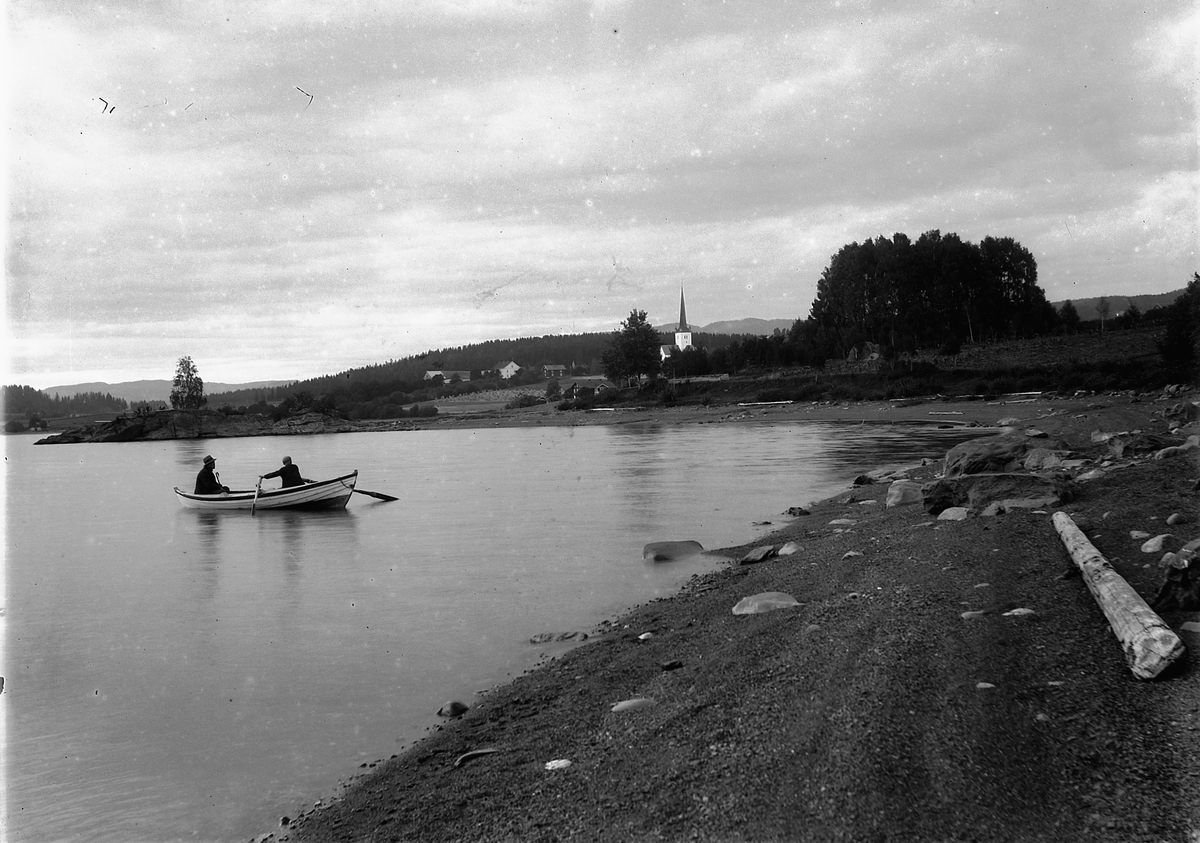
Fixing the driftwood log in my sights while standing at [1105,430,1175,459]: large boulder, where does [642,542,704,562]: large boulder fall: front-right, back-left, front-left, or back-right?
front-right

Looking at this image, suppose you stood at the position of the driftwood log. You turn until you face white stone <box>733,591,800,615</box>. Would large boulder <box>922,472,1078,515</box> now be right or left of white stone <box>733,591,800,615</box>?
right

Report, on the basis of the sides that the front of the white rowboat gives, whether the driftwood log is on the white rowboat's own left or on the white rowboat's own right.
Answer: on the white rowboat's own right

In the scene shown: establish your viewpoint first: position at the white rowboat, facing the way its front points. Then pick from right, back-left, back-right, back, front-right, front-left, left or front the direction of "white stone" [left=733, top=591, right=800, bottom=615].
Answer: right

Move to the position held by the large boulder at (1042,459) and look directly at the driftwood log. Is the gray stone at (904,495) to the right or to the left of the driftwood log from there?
right

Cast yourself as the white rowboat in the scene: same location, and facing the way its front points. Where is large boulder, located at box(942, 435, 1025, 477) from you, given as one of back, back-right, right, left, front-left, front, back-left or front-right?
front-right

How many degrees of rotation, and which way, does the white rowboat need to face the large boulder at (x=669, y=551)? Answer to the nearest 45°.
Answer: approximately 90° to its right

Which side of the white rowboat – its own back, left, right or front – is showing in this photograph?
right
